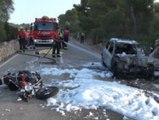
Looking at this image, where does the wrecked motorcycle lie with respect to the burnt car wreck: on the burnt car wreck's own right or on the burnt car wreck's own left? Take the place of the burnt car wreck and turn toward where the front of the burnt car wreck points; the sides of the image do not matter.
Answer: on the burnt car wreck's own right

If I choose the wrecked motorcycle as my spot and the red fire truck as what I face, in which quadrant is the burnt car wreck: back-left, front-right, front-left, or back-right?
front-right

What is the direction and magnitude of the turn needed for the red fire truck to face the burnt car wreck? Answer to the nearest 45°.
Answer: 0° — it already faces it

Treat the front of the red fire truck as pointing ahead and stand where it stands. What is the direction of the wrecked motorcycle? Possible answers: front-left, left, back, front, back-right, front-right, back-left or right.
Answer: front

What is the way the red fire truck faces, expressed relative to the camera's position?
facing the viewer
